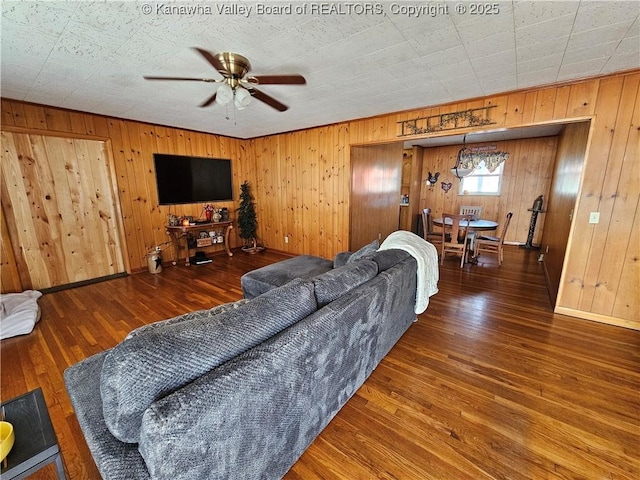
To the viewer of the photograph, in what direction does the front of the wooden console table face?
facing the viewer and to the right of the viewer

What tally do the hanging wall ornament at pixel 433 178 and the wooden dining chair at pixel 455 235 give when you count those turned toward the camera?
1

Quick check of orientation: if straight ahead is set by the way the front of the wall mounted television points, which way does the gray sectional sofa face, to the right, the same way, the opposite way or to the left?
the opposite way

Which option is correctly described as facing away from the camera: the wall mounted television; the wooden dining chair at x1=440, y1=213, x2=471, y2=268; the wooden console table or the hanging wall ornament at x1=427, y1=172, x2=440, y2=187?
the wooden dining chair

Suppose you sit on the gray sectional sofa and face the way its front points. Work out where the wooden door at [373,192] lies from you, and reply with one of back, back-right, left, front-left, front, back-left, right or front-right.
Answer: right

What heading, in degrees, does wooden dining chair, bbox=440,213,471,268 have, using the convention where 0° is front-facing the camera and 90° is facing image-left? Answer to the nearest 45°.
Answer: approximately 180°

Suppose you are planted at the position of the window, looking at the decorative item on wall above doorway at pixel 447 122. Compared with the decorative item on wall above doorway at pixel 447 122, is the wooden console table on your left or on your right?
right

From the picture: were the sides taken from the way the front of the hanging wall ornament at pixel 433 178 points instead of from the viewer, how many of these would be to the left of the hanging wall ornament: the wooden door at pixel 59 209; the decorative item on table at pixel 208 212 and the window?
1

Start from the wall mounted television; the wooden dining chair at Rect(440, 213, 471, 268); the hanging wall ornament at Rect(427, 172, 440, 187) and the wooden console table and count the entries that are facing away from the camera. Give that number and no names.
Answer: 1

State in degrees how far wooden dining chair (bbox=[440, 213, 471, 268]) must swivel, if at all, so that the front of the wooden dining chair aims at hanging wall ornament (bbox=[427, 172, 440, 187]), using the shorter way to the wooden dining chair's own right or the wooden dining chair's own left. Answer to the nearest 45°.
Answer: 0° — it already faces it

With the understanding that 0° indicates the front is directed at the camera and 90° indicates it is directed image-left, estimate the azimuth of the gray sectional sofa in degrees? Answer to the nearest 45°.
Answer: approximately 135°

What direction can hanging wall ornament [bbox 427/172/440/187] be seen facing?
toward the camera

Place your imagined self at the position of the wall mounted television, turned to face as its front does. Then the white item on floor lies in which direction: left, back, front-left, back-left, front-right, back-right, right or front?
right

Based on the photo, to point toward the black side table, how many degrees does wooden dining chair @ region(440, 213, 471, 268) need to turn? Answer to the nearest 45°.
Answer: approximately 180°

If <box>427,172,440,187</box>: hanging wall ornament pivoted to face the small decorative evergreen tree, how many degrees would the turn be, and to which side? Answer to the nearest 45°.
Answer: approximately 45° to its right

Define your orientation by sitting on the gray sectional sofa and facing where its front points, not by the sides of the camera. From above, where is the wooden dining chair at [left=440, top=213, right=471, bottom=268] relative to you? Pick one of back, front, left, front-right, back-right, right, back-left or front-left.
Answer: right

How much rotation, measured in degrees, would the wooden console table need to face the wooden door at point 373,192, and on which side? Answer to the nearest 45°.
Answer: approximately 45° to its left

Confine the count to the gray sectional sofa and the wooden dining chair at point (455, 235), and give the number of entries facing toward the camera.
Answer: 0
